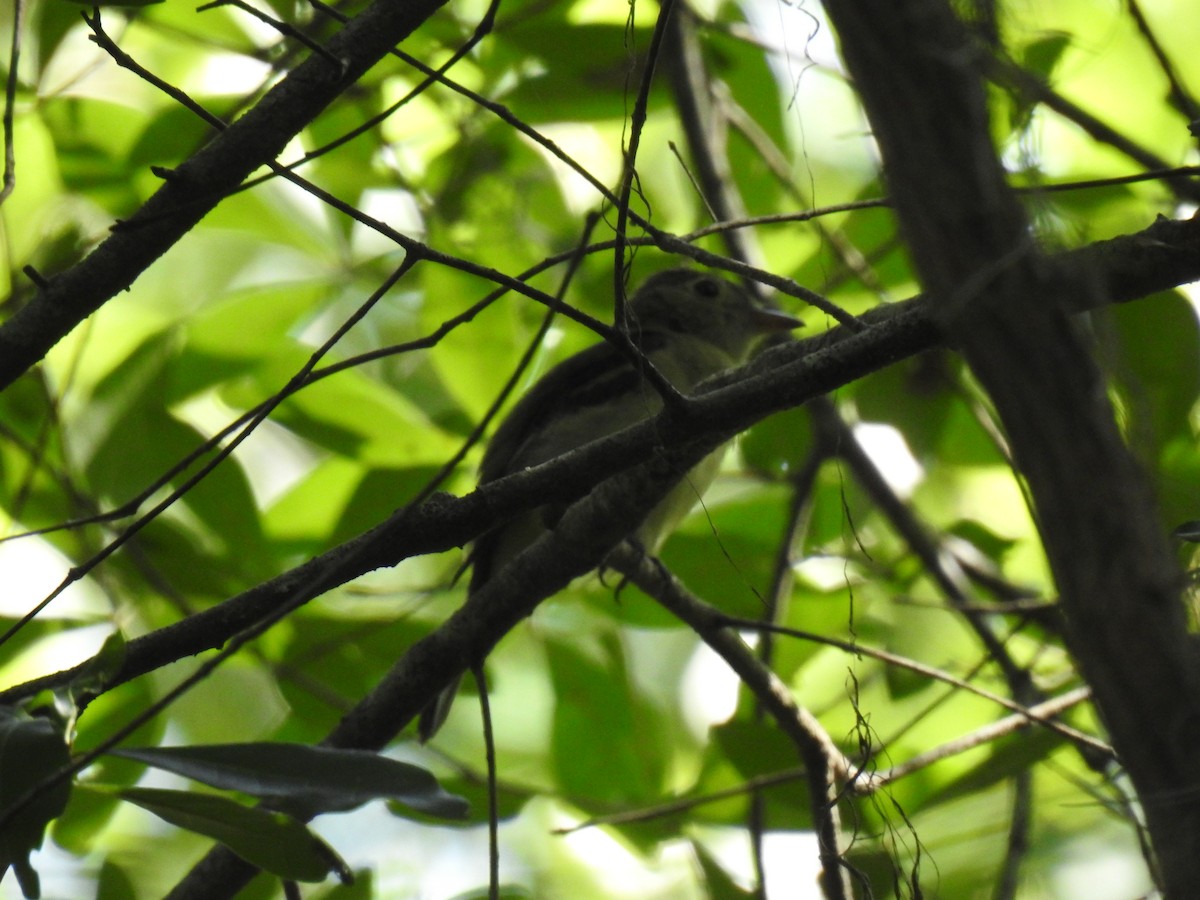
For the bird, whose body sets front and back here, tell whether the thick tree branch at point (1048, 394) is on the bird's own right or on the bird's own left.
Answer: on the bird's own right

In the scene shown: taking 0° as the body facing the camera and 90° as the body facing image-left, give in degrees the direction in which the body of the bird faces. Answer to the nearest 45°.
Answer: approximately 270°
